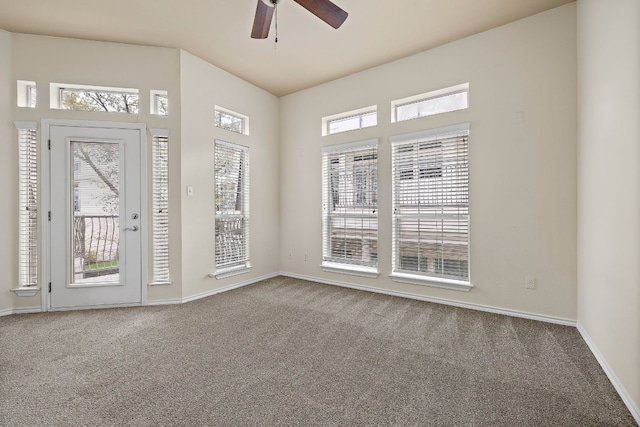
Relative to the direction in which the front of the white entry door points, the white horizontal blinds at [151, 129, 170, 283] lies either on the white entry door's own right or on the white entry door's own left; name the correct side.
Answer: on the white entry door's own left

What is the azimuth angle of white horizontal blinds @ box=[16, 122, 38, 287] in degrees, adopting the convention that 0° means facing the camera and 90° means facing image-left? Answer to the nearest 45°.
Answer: approximately 0°

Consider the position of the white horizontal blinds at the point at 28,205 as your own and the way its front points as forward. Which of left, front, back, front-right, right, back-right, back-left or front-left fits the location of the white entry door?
front-left

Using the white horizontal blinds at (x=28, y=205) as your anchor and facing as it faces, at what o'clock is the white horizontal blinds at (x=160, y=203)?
the white horizontal blinds at (x=160, y=203) is roughly at 10 o'clock from the white horizontal blinds at (x=28, y=205).

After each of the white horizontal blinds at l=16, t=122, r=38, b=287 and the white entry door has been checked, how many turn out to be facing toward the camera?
2

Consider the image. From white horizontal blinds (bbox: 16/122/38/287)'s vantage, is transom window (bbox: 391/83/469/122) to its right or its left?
on its left

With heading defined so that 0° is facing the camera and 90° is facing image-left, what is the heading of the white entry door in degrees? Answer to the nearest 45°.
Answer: approximately 0°
